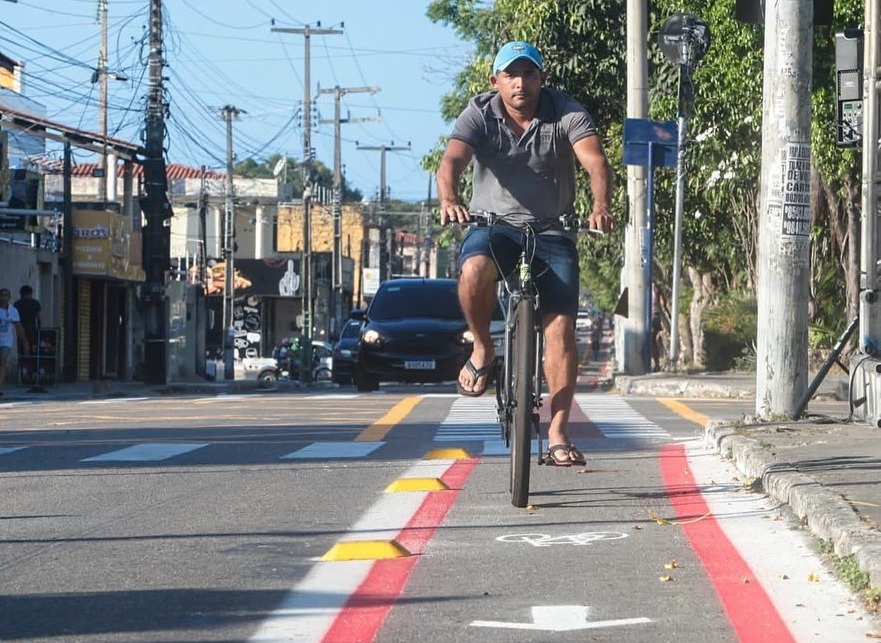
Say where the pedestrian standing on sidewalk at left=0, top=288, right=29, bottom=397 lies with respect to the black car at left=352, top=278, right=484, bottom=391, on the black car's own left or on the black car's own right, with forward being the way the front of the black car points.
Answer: on the black car's own right

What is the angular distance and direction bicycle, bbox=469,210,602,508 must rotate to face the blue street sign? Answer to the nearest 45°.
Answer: approximately 180°

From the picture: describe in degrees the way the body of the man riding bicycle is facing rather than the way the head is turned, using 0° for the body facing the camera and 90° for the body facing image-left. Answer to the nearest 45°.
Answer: approximately 0°

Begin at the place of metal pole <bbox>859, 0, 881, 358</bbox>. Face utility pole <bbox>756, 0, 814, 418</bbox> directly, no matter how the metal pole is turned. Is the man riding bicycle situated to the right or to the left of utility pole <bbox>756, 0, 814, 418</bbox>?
left

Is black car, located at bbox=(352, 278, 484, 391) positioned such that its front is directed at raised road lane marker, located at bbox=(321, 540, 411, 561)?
yes

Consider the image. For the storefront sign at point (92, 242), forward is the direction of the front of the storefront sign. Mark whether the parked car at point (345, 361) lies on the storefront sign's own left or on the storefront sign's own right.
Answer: on the storefront sign's own left

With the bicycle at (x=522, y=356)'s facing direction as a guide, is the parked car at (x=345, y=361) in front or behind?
behind

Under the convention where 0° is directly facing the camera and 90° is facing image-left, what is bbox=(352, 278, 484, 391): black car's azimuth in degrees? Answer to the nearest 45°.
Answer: approximately 0°
